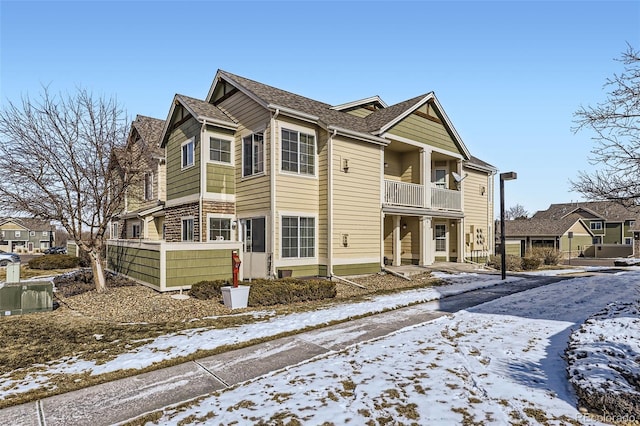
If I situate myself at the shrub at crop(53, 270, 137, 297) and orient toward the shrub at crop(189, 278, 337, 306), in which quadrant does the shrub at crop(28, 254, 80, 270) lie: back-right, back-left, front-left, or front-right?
back-left

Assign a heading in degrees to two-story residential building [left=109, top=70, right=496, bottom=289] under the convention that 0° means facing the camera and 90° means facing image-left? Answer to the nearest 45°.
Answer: approximately 315°

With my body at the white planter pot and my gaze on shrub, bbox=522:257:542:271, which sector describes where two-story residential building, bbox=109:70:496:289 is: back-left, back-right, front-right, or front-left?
front-left

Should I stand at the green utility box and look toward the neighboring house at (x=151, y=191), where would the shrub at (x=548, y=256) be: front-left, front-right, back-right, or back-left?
front-right

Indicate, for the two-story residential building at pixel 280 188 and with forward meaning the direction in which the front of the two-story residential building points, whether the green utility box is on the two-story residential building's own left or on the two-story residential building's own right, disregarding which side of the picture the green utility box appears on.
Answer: on the two-story residential building's own right

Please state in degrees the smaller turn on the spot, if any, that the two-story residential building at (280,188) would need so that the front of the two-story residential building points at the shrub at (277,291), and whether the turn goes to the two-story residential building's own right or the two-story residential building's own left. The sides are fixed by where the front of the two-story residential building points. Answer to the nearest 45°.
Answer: approximately 45° to the two-story residential building's own right

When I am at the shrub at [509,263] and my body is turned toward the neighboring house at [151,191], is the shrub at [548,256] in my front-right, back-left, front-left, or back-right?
back-right
